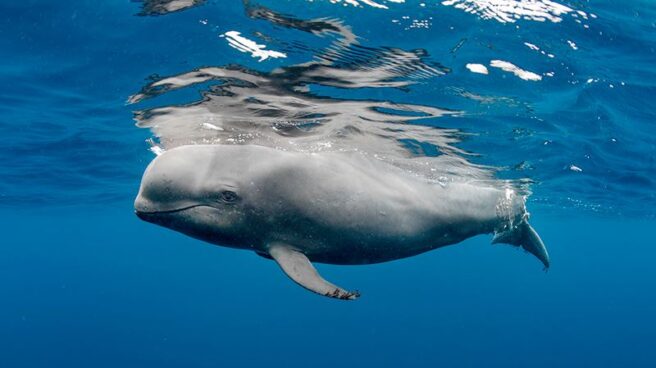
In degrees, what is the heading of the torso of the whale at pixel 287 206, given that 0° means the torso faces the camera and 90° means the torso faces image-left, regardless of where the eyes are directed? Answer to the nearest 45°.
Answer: approximately 90°
